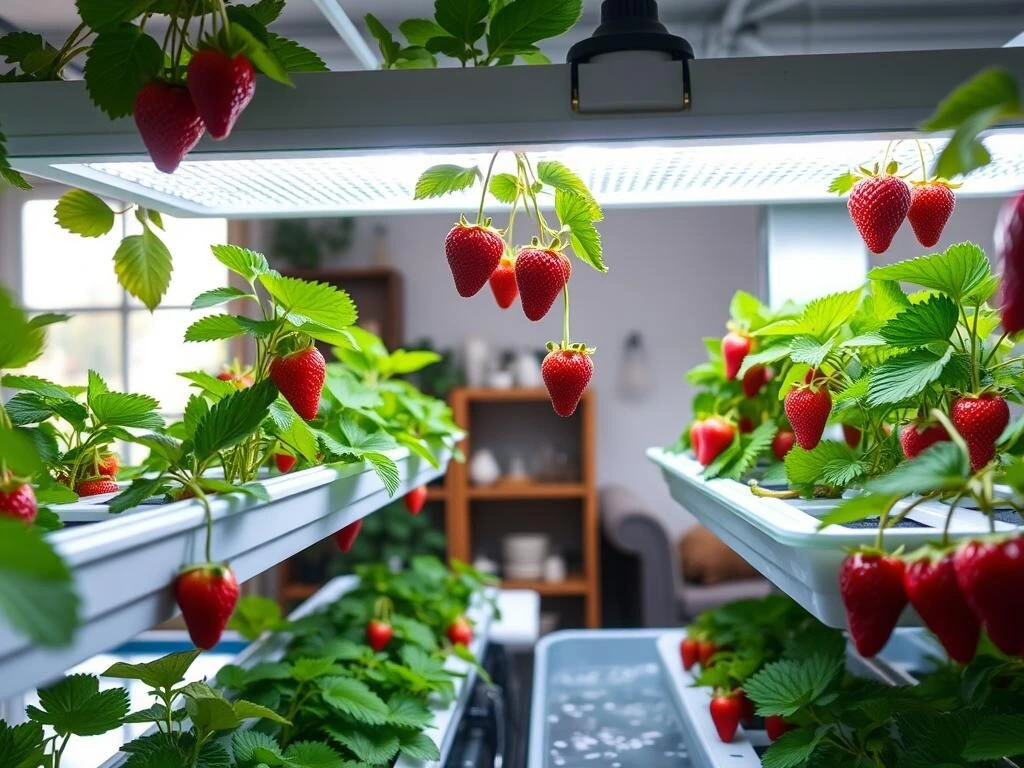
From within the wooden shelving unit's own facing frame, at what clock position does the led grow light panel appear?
The led grow light panel is roughly at 12 o'clock from the wooden shelving unit.

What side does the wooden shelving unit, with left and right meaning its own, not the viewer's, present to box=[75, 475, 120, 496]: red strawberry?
front

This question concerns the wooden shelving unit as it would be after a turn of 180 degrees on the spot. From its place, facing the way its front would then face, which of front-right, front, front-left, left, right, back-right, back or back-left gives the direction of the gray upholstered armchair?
back-right

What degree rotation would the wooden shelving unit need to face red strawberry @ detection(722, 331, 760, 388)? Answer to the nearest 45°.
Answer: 0° — it already faces it

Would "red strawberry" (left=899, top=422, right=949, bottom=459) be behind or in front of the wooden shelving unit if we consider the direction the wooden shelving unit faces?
in front

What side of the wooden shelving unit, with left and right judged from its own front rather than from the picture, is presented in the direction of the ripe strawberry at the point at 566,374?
front

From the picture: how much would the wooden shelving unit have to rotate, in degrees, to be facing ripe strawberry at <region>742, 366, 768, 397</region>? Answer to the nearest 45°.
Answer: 0° — it already faces it

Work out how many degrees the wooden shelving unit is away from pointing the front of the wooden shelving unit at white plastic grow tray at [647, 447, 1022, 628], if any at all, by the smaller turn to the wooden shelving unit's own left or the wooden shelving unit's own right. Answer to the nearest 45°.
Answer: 0° — it already faces it

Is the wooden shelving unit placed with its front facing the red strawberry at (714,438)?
yes

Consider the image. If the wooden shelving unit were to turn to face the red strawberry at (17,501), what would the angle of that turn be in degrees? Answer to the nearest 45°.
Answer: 0° — it already faces it

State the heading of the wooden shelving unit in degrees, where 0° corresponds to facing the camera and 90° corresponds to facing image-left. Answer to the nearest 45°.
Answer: approximately 0°

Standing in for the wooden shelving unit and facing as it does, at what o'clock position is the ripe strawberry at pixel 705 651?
The ripe strawberry is roughly at 12 o'clock from the wooden shelving unit.

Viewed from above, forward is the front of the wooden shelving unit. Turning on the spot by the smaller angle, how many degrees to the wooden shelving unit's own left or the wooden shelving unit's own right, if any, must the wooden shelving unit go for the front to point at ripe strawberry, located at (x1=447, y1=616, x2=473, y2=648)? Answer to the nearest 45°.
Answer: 0° — it already faces it
